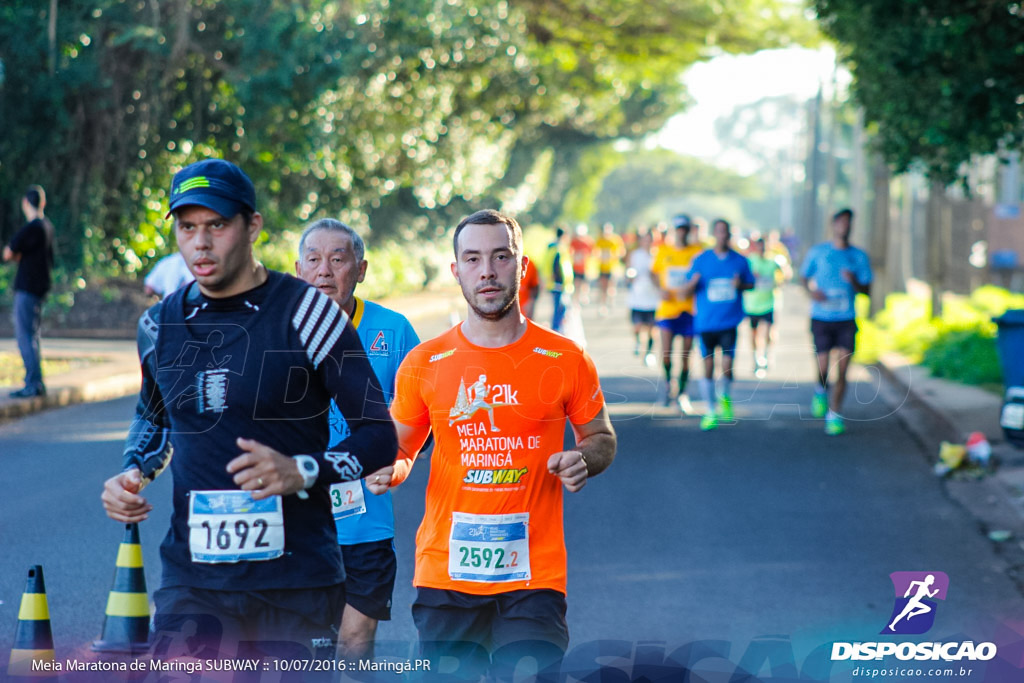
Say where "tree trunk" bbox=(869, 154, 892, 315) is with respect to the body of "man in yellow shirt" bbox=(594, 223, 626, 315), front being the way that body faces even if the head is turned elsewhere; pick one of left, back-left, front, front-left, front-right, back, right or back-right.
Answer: front-left

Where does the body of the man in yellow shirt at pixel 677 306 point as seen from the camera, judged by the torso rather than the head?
toward the camera

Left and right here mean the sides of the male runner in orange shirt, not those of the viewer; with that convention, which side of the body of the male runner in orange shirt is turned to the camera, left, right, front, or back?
front

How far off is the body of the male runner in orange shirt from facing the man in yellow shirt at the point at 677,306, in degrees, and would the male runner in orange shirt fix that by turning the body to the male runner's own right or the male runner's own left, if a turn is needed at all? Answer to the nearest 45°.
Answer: approximately 180°

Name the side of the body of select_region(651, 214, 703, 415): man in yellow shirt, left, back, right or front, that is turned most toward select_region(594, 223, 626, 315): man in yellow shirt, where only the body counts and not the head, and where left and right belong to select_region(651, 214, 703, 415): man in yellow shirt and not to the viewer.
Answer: back

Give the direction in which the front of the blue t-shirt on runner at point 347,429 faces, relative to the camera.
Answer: toward the camera

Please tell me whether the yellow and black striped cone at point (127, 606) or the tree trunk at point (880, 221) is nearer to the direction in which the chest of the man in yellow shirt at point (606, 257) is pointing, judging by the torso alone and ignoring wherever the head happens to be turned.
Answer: the yellow and black striped cone

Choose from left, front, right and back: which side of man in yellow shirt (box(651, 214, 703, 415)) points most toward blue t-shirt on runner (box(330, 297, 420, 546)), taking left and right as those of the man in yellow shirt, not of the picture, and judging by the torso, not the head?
front

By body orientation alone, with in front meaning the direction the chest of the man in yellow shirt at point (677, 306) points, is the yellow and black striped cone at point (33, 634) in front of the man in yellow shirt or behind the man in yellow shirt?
in front

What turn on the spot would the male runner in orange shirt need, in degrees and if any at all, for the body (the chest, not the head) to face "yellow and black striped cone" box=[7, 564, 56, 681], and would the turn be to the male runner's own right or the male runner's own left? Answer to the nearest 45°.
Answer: approximately 90° to the male runner's own right

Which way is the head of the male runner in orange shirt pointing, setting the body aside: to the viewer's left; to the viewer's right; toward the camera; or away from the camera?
toward the camera

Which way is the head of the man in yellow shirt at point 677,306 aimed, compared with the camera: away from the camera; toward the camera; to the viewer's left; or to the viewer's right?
toward the camera

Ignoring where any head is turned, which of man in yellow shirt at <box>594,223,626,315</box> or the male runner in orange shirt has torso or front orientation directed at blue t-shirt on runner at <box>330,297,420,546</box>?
the man in yellow shirt

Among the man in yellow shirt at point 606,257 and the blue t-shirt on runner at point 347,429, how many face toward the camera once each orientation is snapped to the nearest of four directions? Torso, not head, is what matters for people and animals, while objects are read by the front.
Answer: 2

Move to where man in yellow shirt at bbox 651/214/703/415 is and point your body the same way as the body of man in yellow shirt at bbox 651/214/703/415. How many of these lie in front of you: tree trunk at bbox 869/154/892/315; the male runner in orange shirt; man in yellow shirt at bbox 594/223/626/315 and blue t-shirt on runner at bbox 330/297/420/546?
2

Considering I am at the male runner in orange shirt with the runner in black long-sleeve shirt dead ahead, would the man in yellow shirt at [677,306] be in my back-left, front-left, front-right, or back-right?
back-right

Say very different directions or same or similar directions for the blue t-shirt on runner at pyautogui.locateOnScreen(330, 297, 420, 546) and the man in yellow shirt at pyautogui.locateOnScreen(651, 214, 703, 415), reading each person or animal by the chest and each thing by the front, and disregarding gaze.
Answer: same or similar directions
